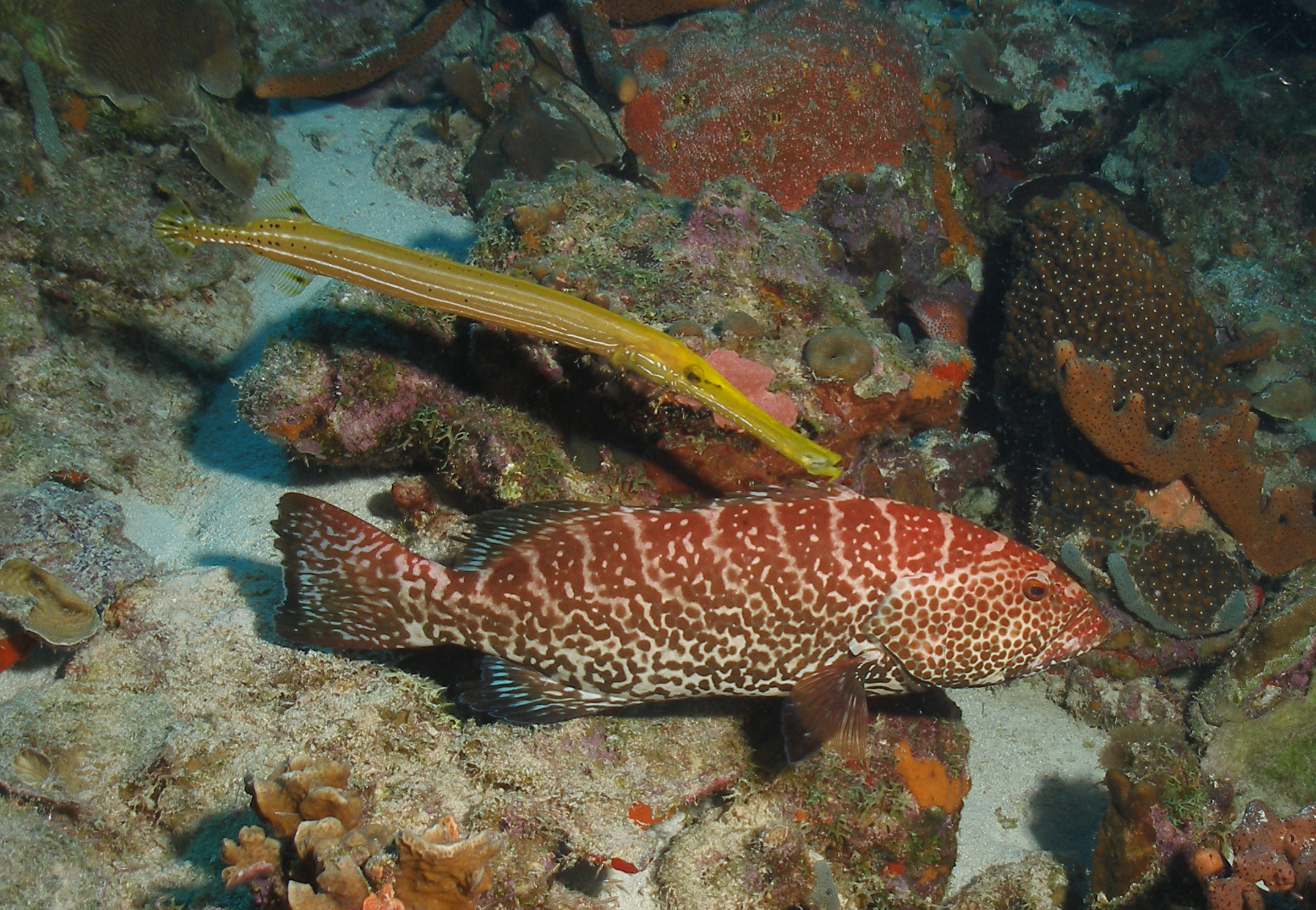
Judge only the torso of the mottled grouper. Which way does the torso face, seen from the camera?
to the viewer's right

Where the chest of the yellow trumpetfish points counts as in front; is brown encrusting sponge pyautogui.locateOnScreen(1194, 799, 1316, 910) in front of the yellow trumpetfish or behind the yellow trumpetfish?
in front

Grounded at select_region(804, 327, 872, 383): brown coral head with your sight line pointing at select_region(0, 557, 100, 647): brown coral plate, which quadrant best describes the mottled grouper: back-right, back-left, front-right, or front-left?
front-left

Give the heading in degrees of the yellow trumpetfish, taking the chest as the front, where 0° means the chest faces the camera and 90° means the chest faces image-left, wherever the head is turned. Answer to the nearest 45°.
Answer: approximately 270°

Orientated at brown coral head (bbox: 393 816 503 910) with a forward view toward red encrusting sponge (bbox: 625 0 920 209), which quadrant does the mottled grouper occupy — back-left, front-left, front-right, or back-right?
front-right

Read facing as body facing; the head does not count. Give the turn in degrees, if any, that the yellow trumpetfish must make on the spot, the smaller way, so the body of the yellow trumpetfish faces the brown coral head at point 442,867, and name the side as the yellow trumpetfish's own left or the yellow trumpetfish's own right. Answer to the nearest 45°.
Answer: approximately 90° to the yellow trumpetfish's own right

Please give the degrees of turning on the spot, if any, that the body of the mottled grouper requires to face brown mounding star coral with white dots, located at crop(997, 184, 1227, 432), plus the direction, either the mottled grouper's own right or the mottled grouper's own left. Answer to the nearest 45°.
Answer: approximately 45° to the mottled grouper's own left

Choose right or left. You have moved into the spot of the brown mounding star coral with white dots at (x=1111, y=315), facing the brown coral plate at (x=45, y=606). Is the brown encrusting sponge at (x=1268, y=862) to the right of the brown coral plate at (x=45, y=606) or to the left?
left

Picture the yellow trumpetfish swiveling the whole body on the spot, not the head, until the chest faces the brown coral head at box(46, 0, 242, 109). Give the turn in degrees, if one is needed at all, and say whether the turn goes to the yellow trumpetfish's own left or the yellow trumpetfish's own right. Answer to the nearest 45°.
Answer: approximately 135° to the yellow trumpetfish's own left

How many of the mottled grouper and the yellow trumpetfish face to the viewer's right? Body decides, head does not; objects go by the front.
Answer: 2

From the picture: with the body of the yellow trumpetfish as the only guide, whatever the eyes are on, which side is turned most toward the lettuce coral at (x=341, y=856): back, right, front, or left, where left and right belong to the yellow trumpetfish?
right

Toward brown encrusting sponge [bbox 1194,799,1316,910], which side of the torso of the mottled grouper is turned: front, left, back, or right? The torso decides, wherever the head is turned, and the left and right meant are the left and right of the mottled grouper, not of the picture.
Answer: front

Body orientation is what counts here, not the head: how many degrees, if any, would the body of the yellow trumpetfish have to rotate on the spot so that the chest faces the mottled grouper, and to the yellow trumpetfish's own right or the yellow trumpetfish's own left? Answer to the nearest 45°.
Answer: approximately 45° to the yellow trumpetfish's own right

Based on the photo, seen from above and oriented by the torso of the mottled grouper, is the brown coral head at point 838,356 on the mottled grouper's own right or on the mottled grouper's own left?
on the mottled grouper's own left
